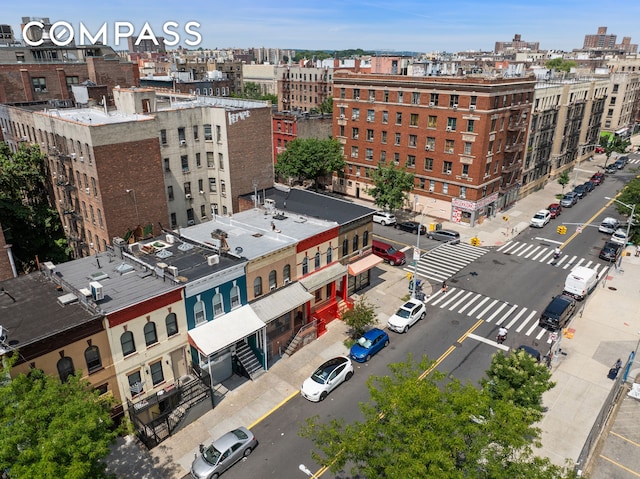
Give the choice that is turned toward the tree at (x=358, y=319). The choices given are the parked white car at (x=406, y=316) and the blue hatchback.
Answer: the parked white car

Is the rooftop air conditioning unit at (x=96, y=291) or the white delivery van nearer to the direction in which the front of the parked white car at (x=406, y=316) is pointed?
the rooftop air conditioning unit

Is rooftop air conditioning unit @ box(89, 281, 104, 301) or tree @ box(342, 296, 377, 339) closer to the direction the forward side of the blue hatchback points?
the rooftop air conditioning unit

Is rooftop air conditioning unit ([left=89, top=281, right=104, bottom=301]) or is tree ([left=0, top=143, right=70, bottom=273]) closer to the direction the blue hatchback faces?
the rooftop air conditioning unit

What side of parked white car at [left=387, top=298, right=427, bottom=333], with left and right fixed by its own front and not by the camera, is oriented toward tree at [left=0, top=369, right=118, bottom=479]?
front

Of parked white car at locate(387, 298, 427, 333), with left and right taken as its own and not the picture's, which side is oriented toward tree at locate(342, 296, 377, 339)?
front

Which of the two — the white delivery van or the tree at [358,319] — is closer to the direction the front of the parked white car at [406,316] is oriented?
the tree

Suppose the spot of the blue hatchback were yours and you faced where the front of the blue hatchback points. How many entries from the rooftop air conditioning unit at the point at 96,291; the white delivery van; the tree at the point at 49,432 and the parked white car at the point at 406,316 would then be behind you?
2

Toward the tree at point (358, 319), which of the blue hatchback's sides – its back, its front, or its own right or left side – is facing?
right

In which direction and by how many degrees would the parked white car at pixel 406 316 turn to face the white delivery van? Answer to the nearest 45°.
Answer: approximately 180°

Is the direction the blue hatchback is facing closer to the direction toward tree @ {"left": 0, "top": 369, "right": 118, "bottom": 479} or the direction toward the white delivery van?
the tree

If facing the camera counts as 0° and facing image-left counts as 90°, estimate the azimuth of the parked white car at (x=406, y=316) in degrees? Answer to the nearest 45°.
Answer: approximately 45°

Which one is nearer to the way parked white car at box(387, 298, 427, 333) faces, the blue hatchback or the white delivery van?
the blue hatchback

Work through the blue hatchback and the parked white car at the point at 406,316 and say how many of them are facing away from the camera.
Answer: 0
